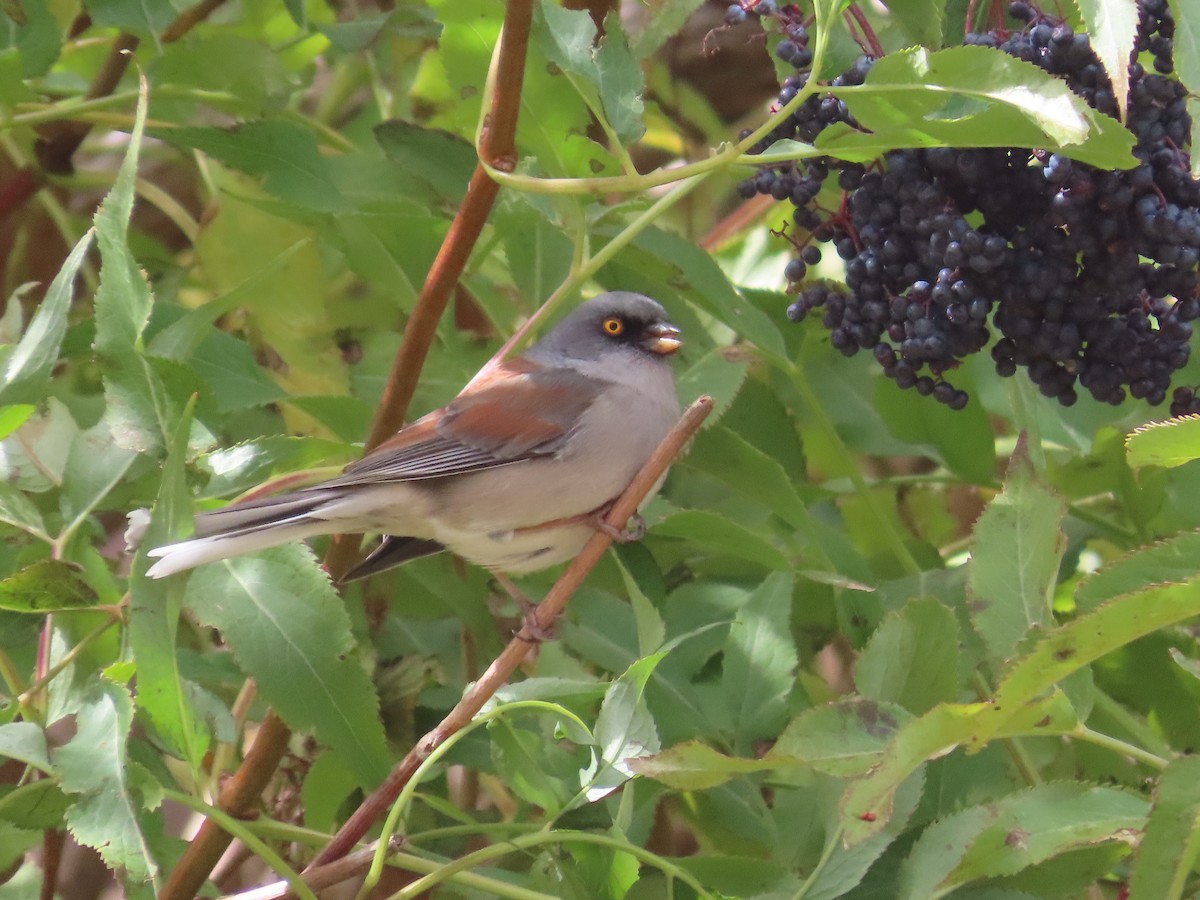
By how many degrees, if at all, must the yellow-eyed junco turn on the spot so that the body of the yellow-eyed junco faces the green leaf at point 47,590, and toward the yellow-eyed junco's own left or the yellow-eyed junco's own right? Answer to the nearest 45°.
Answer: approximately 135° to the yellow-eyed junco's own right

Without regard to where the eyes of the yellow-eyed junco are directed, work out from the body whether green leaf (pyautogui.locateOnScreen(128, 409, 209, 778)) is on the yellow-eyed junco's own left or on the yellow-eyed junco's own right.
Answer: on the yellow-eyed junco's own right

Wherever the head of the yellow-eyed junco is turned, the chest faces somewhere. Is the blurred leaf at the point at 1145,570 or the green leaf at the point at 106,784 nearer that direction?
the blurred leaf

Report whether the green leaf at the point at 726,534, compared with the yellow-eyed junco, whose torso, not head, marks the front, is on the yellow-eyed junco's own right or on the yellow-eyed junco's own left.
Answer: on the yellow-eyed junco's own left

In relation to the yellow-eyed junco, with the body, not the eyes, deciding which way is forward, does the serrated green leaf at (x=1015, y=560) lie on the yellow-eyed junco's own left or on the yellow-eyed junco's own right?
on the yellow-eyed junco's own left

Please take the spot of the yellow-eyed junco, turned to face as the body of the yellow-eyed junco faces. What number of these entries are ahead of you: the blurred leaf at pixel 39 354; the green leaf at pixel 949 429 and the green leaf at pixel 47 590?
1

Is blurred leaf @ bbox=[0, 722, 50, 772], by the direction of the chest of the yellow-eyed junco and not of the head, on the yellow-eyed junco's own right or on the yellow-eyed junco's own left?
on the yellow-eyed junco's own right

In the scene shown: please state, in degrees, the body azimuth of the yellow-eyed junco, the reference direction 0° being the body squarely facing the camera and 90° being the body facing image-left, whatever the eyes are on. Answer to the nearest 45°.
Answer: approximately 270°
